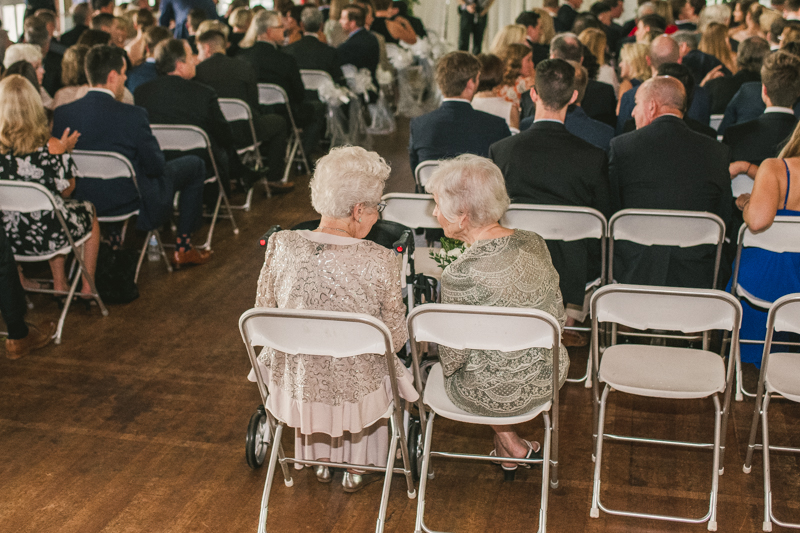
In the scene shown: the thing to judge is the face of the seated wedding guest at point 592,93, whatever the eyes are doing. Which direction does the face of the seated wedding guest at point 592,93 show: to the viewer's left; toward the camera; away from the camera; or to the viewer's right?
away from the camera

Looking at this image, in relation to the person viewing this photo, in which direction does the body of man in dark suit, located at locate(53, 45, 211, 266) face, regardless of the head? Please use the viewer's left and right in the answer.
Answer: facing away from the viewer and to the right of the viewer

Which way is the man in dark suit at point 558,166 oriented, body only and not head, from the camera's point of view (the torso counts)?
away from the camera

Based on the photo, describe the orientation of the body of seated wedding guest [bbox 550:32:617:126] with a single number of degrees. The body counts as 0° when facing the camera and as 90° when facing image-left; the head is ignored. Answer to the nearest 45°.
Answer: approximately 180°

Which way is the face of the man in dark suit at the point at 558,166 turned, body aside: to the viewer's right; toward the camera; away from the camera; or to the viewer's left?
away from the camera

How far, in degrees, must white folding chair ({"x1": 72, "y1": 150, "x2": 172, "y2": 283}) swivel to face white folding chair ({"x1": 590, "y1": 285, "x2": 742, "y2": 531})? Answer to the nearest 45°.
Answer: approximately 90° to its right

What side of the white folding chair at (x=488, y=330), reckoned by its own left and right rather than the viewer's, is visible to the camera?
back

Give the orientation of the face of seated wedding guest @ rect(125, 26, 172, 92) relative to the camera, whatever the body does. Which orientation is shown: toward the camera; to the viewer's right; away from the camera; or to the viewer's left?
away from the camera

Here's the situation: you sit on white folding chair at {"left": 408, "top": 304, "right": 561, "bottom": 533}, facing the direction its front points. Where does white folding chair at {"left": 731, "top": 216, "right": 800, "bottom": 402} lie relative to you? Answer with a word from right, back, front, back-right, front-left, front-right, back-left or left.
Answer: front-right

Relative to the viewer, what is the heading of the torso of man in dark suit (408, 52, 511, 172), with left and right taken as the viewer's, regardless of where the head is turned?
facing away from the viewer

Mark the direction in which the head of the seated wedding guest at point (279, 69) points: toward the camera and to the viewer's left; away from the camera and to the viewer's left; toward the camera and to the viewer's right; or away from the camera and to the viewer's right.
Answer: away from the camera and to the viewer's right

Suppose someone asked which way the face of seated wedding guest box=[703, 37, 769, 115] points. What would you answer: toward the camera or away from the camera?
away from the camera
